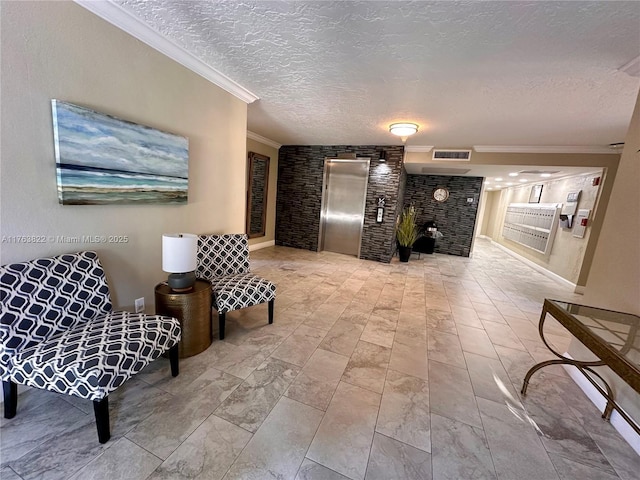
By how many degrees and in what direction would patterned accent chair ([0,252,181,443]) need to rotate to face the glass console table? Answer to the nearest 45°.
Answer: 0° — it already faces it

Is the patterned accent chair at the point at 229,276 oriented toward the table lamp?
no

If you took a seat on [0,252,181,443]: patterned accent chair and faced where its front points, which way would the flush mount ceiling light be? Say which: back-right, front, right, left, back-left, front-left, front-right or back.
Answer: front-left

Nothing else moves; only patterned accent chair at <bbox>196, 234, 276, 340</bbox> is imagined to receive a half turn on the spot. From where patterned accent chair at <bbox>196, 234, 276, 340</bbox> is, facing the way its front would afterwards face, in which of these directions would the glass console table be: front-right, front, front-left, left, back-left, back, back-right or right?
back

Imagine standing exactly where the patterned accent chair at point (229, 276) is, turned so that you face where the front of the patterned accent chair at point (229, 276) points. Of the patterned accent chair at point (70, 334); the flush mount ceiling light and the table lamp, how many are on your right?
2

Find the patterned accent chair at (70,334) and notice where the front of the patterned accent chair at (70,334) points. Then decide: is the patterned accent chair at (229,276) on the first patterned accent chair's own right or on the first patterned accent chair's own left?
on the first patterned accent chair's own left

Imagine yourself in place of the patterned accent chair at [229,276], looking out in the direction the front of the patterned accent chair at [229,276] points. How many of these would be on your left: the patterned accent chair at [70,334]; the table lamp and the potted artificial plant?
1

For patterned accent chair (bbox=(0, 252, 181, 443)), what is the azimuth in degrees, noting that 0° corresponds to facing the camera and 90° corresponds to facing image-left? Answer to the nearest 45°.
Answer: approximately 315°

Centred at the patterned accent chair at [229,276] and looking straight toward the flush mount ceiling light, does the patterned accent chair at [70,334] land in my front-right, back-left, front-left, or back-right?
back-right

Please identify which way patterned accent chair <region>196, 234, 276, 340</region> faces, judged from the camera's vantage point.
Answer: facing the viewer and to the right of the viewer

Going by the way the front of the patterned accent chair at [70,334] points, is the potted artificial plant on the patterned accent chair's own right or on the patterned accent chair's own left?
on the patterned accent chair's own left

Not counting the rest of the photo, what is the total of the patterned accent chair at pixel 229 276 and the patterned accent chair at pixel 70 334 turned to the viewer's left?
0

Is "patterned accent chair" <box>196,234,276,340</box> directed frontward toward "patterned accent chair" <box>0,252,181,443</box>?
no
